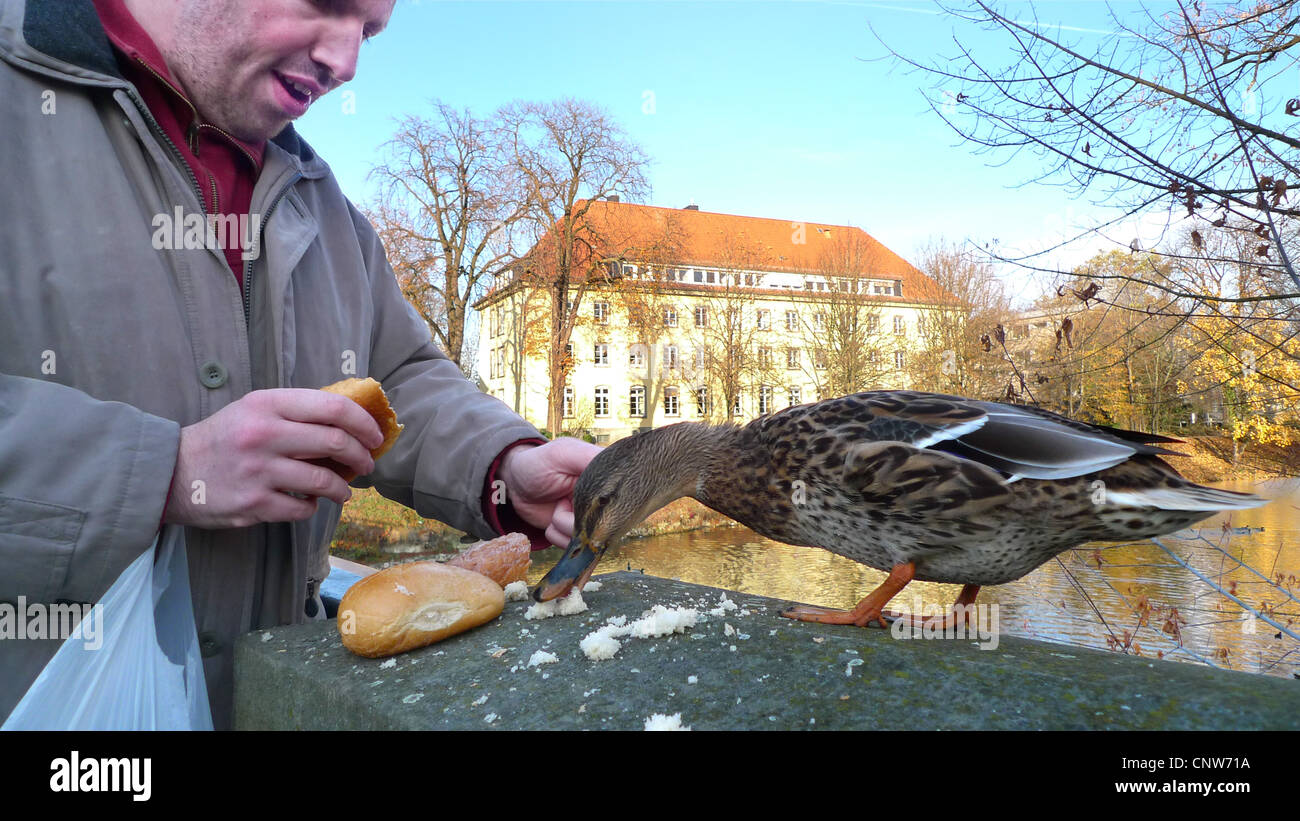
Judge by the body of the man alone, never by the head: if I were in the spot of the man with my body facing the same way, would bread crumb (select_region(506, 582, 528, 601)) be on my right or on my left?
on my left

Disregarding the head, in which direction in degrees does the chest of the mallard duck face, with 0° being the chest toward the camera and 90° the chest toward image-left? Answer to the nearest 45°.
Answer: approximately 90°

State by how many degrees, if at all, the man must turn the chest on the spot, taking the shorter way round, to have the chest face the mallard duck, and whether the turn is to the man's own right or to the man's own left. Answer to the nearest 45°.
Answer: approximately 45° to the man's own left

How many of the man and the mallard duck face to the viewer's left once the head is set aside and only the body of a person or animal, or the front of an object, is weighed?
1

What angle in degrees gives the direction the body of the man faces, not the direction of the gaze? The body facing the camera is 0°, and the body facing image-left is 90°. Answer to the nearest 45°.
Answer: approximately 315°

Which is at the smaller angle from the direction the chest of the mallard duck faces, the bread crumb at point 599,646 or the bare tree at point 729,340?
the bread crumb

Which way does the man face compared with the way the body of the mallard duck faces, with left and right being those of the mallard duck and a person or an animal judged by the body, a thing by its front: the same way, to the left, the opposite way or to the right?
the opposite way
